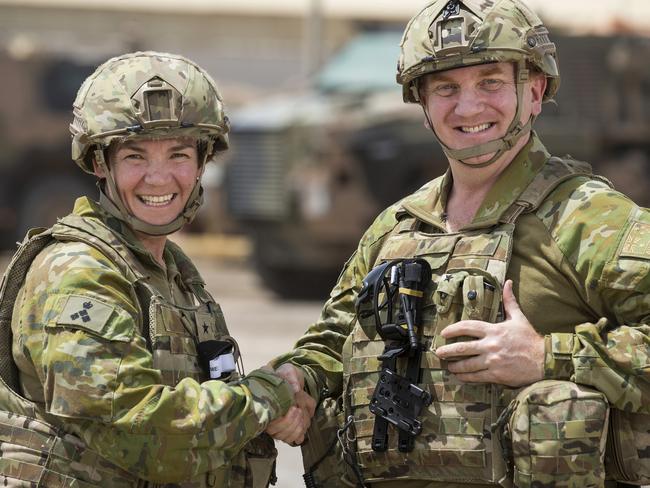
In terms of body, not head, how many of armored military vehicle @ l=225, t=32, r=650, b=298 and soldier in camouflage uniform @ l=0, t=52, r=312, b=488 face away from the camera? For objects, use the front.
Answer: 0

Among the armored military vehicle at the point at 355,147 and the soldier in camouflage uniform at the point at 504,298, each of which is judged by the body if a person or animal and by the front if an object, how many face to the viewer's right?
0

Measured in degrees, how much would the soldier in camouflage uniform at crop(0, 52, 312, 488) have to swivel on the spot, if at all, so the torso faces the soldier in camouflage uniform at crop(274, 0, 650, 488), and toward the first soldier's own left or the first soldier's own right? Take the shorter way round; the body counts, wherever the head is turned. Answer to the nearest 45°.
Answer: approximately 45° to the first soldier's own left

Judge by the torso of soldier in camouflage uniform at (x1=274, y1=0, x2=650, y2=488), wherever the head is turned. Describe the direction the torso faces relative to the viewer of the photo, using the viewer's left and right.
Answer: facing the viewer and to the left of the viewer

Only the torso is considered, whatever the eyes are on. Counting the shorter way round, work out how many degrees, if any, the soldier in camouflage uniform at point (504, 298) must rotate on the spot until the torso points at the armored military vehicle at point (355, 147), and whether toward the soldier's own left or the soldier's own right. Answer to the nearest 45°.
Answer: approximately 135° to the soldier's own right

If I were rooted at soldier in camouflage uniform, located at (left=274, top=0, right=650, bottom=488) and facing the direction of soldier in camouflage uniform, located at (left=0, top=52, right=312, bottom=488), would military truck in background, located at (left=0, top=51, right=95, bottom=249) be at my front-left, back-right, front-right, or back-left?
front-right

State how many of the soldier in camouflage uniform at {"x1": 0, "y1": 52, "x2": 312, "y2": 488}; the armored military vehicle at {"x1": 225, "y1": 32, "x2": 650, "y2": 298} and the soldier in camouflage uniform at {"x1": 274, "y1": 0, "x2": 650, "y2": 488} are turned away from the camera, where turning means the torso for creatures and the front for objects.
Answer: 0

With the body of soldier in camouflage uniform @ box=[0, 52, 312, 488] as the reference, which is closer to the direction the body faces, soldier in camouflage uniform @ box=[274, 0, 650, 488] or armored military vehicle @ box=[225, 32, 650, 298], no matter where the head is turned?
the soldier in camouflage uniform

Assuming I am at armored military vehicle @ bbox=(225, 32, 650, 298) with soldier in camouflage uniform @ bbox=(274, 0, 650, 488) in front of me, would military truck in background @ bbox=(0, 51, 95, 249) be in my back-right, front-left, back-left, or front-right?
back-right

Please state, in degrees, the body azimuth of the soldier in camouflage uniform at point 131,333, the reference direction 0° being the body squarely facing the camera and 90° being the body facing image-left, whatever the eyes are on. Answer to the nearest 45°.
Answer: approximately 315°

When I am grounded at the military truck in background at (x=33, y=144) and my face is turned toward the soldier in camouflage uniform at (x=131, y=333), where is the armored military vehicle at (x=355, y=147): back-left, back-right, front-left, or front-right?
front-left

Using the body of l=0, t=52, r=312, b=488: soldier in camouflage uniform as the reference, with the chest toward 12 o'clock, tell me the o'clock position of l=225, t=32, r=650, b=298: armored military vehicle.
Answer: The armored military vehicle is roughly at 8 o'clock from the soldier in camouflage uniform.

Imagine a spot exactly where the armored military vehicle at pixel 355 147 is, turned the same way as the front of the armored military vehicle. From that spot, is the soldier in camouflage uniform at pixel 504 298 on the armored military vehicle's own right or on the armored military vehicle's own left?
on the armored military vehicle's own left

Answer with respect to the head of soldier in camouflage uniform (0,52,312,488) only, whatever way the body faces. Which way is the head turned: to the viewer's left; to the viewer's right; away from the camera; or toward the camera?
toward the camera
